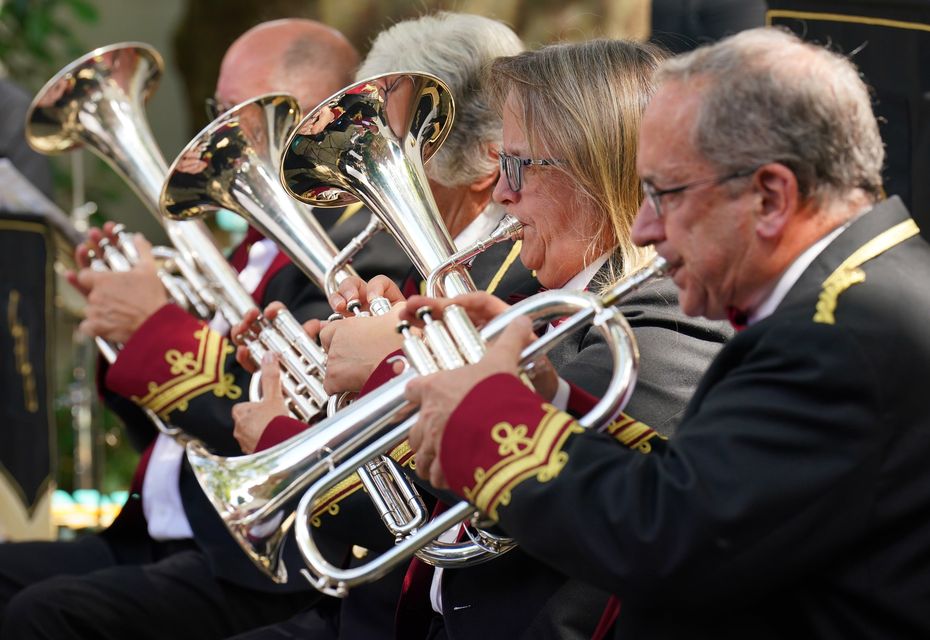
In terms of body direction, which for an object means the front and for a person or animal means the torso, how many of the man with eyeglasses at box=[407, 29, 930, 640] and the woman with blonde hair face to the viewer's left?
2

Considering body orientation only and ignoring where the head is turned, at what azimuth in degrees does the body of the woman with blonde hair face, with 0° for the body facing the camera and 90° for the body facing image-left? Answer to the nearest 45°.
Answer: approximately 90°

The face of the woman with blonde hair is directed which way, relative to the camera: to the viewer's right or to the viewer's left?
to the viewer's left

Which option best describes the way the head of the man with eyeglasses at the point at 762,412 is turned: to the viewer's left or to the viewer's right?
to the viewer's left

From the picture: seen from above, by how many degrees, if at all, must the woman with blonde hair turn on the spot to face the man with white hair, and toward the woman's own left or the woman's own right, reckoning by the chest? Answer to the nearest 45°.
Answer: approximately 90° to the woman's own right

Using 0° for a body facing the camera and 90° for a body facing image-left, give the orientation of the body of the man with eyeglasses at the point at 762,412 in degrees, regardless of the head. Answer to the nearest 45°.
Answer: approximately 90°

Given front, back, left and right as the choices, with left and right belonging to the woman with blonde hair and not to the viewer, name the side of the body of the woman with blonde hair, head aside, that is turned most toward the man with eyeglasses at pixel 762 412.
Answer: left

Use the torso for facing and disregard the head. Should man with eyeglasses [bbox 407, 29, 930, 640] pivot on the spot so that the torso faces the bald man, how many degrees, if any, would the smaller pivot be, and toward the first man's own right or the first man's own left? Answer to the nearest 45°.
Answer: approximately 45° to the first man's own right

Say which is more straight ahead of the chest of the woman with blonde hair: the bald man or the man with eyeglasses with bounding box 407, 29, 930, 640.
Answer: the bald man
